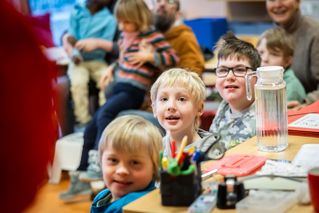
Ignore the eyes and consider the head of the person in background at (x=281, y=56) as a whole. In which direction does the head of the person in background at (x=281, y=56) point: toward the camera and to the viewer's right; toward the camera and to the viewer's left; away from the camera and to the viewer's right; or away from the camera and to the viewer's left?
toward the camera and to the viewer's left

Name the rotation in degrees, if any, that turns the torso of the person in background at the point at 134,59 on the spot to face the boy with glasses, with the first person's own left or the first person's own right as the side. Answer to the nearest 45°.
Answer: approximately 45° to the first person's own left

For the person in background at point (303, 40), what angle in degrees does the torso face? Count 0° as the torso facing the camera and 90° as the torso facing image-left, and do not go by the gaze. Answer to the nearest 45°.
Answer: approximately 45°

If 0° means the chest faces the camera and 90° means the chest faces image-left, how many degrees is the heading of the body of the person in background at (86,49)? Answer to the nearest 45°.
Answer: approximately 45°

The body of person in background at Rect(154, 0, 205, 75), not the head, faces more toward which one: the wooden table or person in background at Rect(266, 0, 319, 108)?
the wooden table

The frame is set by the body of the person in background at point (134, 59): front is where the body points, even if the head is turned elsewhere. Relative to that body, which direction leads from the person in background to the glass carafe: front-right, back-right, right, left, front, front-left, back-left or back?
front-left

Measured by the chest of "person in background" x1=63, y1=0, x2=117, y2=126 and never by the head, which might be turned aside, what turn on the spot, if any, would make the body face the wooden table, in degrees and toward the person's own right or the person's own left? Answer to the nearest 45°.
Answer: approximately 45° to the person's own left
